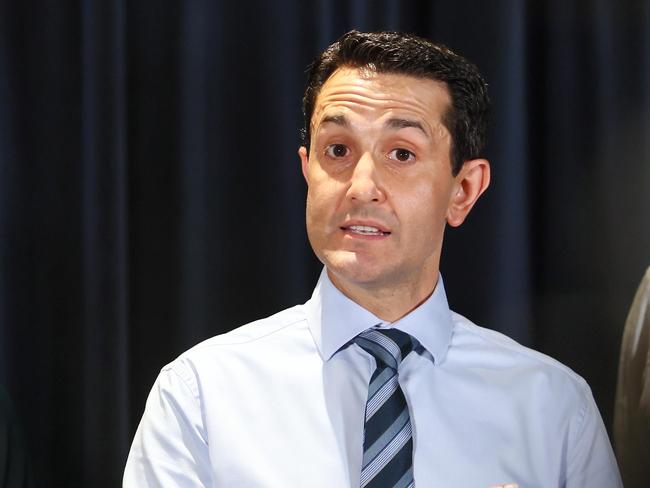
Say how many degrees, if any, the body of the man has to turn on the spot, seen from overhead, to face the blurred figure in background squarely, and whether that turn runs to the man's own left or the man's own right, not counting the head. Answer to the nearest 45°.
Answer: approximately 135° to the man's own left

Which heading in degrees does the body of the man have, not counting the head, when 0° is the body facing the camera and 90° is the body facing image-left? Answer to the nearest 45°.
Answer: approximately 0°
